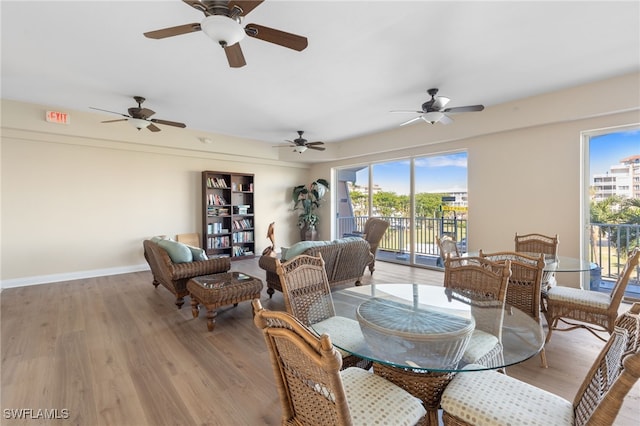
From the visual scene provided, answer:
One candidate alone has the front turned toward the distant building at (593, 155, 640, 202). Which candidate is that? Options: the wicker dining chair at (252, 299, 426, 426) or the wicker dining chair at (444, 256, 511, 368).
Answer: the wicker dining chair at (252, 299, 426, 426)

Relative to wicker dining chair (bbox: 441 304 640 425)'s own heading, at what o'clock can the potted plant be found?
The potted plant is roughly at 12 o'clock from the wicker dining chair.

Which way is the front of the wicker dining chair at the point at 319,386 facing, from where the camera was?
facing away from the viewer and to the right of the viewer

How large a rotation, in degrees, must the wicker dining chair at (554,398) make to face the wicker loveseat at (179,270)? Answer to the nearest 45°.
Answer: approximately 45° to its left

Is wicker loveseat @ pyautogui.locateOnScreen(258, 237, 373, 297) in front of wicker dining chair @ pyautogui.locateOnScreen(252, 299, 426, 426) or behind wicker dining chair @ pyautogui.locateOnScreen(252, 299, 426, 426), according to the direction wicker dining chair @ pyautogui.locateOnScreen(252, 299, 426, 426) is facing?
in front

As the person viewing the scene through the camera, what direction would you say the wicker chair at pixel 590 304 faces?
facing to the left of the viewer

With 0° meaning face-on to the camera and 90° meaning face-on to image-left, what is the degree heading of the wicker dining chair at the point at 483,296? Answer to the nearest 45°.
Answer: approximately 45°

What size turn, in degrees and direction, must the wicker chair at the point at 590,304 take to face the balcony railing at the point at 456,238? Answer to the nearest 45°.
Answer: approximately 45° to its right

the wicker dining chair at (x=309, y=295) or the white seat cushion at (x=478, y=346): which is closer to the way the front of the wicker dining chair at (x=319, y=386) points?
the white seat cushion

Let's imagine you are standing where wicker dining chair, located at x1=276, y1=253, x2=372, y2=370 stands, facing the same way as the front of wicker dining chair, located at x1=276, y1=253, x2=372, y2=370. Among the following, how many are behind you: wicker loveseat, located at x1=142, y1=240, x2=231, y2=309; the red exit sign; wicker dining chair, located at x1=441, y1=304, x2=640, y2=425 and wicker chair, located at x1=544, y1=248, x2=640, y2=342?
2
